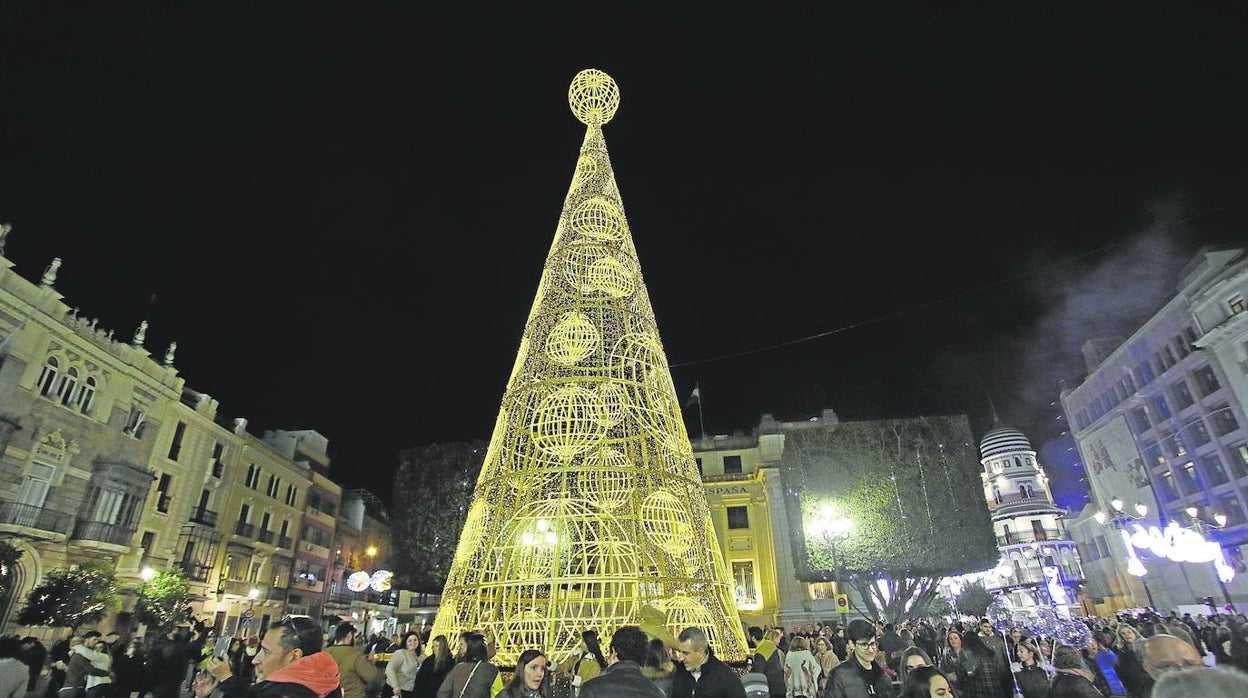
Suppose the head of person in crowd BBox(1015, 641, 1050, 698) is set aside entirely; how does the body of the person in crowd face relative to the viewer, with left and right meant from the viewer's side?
facing the viewer and to the left of the viewer

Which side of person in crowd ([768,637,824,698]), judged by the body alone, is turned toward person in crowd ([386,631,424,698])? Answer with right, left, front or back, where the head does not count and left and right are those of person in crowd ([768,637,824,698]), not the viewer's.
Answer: left

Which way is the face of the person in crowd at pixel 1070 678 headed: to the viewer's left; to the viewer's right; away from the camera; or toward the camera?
away from the camera

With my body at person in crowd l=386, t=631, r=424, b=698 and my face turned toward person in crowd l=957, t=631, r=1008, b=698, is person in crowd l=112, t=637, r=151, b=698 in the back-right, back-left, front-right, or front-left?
back-left

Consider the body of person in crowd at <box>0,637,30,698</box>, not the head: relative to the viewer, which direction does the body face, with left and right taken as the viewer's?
facing away from the viewer

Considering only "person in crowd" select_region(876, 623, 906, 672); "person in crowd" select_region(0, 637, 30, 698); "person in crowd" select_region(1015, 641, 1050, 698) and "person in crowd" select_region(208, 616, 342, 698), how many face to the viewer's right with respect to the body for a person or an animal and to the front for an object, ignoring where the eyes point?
0

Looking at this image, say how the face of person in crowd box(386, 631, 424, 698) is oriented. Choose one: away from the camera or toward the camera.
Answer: toward the camera
